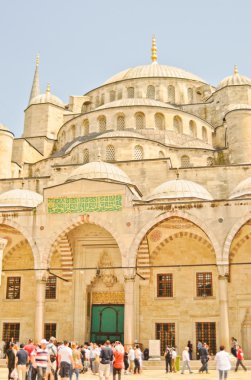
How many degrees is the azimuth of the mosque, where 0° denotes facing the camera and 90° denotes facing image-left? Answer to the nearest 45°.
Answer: approximately 0°
